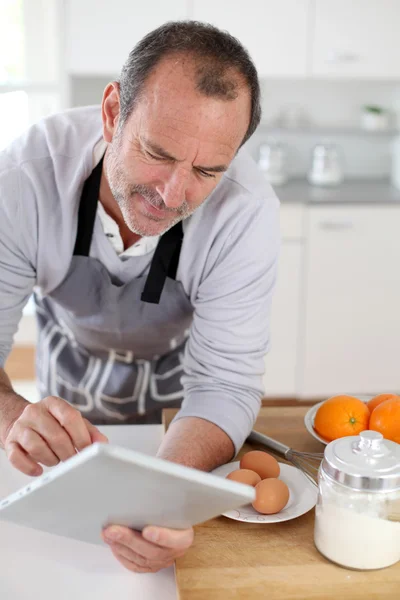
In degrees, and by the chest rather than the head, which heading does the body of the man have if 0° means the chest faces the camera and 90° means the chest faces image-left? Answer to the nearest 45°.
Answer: approximately 0°

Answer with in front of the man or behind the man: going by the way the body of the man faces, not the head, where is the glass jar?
in front

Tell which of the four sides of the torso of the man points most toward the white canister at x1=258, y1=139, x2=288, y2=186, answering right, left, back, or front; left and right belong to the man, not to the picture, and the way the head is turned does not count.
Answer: back
